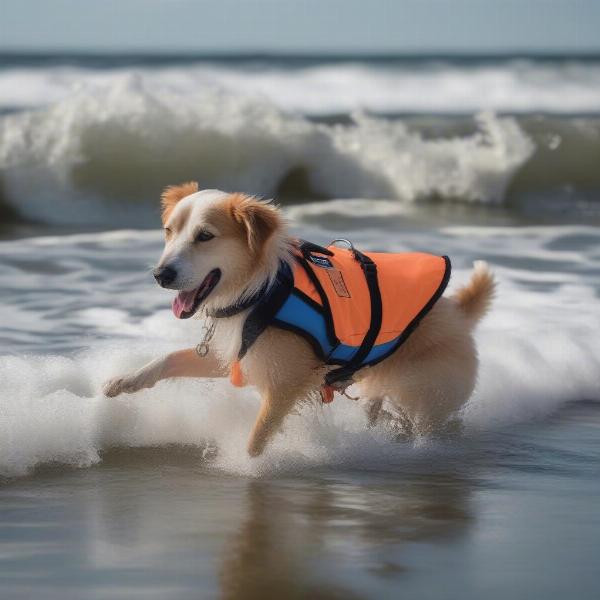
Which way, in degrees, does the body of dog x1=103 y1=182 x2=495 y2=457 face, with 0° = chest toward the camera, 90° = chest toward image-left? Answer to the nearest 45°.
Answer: approximately 90°
